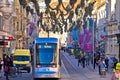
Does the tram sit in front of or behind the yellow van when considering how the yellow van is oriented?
in front

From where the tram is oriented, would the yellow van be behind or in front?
behind

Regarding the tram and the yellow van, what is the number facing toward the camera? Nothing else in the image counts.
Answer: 2

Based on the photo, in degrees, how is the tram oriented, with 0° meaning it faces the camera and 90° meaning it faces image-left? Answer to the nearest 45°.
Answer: approximately 0°

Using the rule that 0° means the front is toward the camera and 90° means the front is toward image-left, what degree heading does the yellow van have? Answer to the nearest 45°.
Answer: approximately 0°
